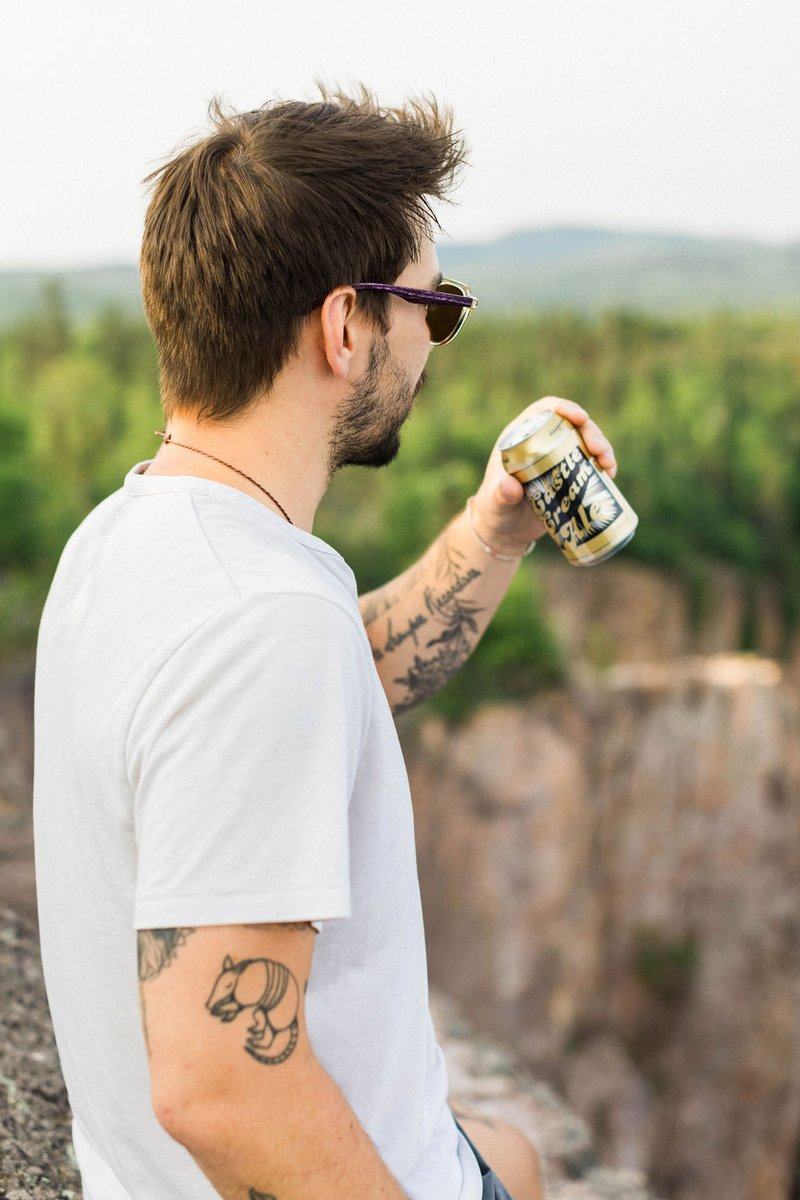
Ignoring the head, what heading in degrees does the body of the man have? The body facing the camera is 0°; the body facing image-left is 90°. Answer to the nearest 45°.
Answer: approximately 225°

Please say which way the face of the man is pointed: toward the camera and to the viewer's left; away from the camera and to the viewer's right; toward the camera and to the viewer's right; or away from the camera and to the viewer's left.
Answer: away from the camera and to the viewer's right
